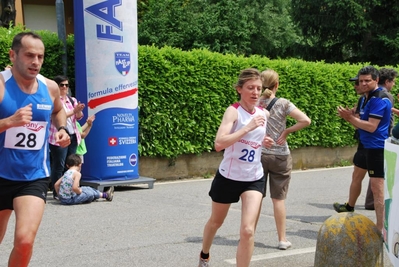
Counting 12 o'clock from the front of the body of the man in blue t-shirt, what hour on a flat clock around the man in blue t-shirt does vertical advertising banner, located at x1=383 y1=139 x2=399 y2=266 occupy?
The vertical advertising banner is roughly at 9 o'clock from the man in blue t-shirt.

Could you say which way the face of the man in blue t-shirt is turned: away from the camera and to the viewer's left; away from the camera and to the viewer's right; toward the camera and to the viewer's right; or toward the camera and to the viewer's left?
toward the camera and to the viewer's left

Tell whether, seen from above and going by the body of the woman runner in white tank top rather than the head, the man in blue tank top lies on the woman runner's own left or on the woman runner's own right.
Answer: on the woman runner's own right

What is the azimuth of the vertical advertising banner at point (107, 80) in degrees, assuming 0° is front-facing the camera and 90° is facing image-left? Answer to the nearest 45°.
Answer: approximately 0°

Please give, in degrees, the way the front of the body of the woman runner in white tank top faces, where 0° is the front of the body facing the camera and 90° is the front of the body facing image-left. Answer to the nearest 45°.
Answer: approximately 315°

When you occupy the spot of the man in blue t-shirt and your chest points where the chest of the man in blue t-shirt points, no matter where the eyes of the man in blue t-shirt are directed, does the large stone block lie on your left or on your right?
on your left

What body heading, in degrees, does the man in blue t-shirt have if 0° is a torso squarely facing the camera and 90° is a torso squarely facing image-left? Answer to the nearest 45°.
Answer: approximately 90°

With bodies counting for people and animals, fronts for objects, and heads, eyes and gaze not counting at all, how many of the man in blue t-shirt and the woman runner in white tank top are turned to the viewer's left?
1

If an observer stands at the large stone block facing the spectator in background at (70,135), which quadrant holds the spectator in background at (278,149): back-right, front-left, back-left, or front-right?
front-right
